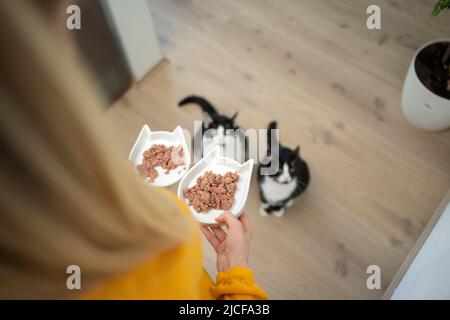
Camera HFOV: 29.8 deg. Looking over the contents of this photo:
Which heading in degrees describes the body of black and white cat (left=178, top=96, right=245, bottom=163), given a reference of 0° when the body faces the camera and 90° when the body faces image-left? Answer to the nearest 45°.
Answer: approximately 0°

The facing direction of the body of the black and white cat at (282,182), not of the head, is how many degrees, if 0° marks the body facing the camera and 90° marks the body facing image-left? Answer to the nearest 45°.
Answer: approximately 45°

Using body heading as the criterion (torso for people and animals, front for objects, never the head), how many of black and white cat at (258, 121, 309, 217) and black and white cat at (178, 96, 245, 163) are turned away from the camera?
0
